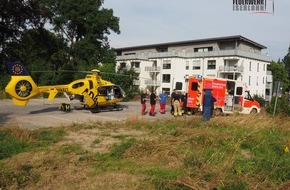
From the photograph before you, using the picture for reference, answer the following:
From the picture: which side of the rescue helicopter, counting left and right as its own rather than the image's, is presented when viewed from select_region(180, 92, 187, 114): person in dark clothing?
front

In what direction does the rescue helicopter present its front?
to the viewer's right

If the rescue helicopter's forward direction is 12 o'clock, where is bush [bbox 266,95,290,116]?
The bush is roughly at 1 o'clock from the rescue helicopter.

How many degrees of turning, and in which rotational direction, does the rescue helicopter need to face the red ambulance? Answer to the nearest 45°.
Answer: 0° — it already faces it

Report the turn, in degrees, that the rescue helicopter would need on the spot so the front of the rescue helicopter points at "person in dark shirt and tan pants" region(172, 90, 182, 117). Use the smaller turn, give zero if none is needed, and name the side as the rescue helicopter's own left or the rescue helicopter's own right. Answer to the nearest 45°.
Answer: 0° — it already faces them
